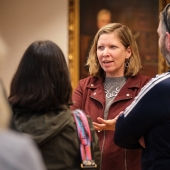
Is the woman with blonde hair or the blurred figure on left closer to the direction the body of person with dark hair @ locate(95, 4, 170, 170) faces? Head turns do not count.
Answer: the woman with blonde hair

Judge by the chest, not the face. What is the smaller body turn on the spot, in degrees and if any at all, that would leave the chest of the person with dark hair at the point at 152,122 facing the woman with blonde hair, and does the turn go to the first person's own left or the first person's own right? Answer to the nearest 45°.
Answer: approximately 45° to the first person's own right

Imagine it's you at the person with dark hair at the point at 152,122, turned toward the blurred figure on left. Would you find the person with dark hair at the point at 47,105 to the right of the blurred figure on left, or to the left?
right

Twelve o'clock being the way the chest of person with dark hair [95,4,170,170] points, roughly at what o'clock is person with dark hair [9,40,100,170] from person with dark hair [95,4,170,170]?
person with dark hair [9,40,100,170] is roughly at 10 o'clock from person with dark hair [95,4,170,170].

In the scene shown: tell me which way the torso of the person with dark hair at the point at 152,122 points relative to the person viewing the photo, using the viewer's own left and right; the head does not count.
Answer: facing away from the viewer and to the left of the viewer

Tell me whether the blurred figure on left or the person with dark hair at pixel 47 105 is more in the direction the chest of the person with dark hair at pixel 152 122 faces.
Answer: the person with dark hair

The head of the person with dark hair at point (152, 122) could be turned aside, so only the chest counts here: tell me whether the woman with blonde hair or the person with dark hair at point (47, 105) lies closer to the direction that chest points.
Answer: the woman with blonde hair

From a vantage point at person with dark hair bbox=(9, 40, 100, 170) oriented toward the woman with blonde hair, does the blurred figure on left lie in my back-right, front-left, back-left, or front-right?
back-right
